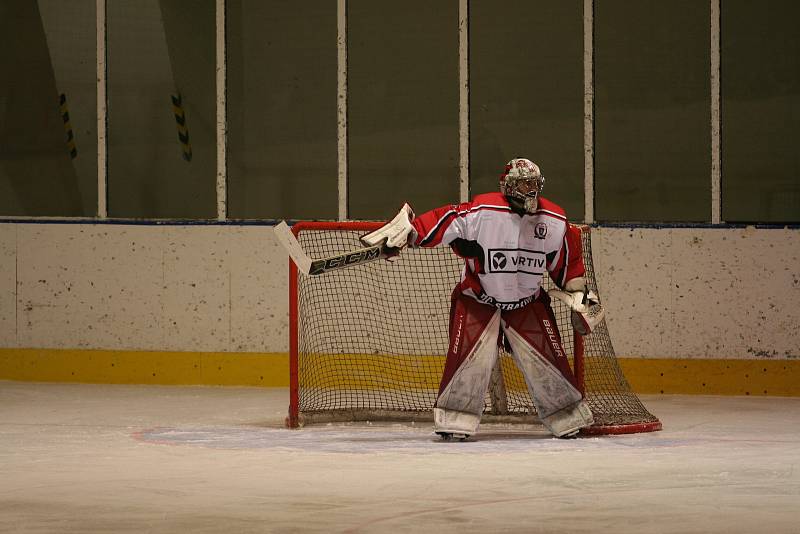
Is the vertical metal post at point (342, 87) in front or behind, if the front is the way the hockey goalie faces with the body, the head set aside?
behind

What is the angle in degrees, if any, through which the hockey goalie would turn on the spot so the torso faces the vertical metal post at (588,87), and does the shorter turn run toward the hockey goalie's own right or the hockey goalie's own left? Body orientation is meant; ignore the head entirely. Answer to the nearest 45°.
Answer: approximately 180°

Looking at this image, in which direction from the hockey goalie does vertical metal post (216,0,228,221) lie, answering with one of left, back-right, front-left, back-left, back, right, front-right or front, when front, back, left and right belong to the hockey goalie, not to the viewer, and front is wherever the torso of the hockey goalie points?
back-right

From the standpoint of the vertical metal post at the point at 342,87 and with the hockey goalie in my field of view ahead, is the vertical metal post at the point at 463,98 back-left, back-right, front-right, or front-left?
front-left

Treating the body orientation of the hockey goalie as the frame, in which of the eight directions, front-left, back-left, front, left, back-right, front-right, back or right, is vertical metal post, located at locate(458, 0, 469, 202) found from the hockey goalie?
back

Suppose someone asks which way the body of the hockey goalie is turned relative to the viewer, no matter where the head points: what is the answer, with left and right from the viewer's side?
facing the viewer

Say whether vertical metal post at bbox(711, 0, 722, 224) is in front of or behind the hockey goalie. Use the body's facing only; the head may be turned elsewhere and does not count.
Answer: behind
